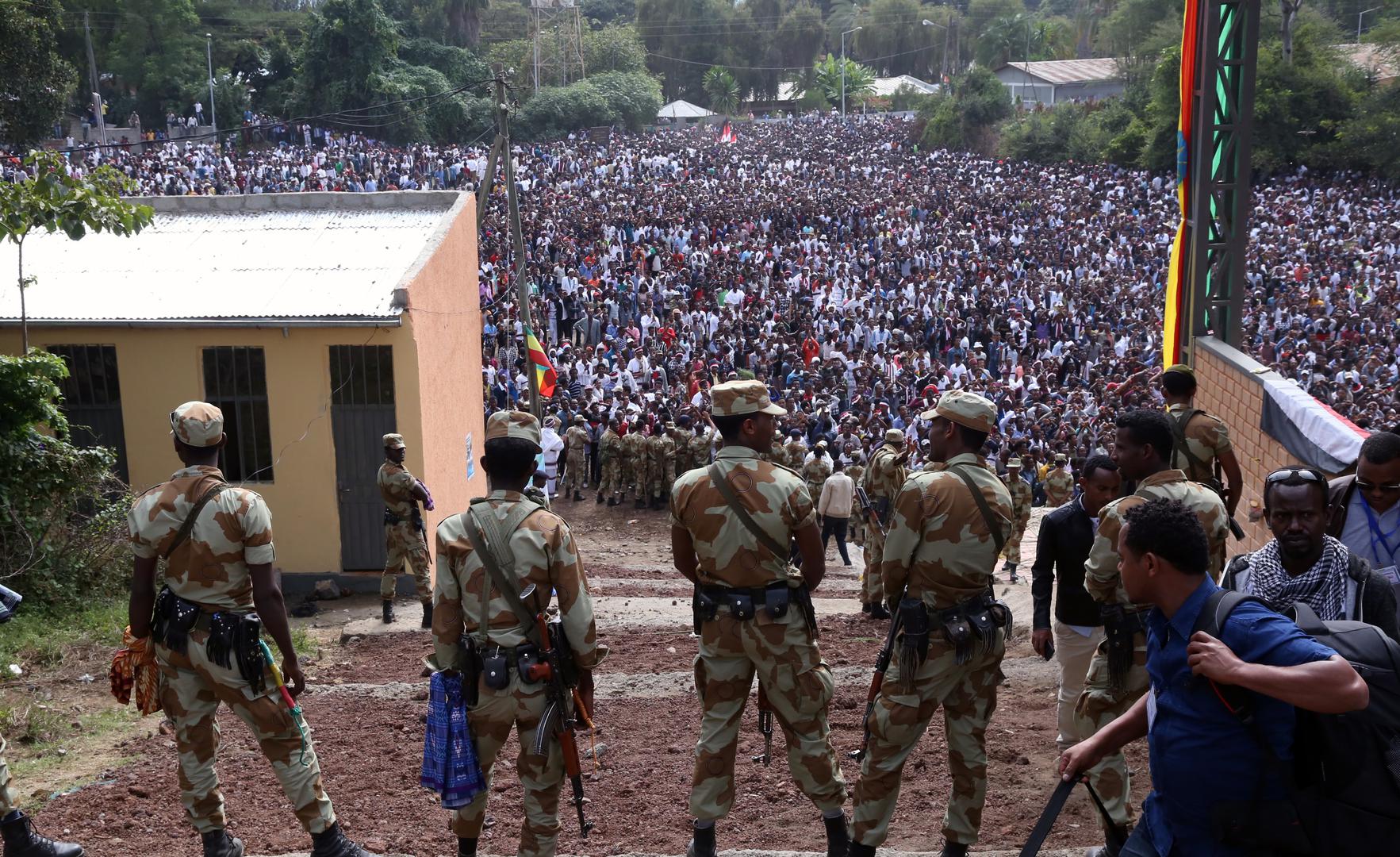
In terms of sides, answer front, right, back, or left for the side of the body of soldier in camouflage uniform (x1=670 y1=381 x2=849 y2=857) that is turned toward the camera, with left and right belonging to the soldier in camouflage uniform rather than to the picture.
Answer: back

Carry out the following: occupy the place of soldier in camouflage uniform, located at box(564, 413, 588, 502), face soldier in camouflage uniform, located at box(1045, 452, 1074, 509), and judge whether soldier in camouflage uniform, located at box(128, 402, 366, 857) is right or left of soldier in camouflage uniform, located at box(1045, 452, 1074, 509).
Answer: right

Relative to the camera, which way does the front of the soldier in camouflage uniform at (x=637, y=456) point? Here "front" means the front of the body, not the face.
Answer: away from the camera

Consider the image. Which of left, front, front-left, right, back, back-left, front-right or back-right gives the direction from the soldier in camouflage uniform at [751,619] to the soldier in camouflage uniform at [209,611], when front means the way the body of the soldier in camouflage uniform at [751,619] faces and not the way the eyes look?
left

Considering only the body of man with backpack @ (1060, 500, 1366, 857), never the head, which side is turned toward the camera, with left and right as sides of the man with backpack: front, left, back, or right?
left

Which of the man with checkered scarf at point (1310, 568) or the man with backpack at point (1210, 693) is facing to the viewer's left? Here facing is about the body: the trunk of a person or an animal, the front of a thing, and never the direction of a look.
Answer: the man with backpack at point (1210, 693)

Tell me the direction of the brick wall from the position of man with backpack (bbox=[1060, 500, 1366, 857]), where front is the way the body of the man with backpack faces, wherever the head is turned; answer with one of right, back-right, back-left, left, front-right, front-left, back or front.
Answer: right

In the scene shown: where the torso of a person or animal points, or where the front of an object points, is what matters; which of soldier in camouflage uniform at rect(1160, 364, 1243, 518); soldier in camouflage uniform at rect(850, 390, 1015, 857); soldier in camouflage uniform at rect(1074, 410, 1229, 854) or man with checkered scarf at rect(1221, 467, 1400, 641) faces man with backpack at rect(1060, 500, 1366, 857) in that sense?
man with checkered scarf at rect(1221, 467, 1400, 641)

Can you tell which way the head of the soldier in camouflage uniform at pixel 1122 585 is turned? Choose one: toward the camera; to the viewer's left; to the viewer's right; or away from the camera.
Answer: to the viewer's left

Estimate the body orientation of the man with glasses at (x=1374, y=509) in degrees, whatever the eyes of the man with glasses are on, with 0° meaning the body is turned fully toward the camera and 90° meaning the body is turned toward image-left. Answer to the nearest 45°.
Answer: approximately 0°

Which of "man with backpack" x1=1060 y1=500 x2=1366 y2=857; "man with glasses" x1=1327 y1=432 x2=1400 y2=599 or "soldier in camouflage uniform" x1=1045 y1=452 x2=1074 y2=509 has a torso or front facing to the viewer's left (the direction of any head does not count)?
the man with backpack

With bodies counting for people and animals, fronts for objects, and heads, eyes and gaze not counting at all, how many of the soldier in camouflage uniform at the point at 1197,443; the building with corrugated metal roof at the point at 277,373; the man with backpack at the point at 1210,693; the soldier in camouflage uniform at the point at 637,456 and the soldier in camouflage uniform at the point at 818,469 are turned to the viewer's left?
1

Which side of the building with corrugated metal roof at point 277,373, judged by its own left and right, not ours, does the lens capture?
front
